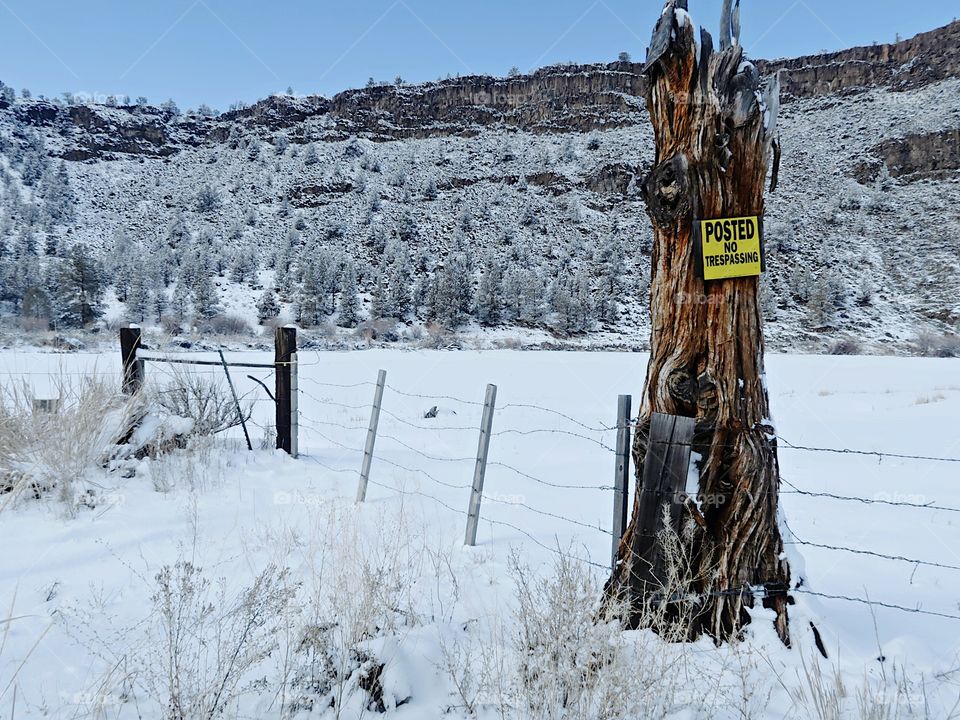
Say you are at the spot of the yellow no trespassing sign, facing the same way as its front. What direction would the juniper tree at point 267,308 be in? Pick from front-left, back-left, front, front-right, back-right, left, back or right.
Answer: back-right

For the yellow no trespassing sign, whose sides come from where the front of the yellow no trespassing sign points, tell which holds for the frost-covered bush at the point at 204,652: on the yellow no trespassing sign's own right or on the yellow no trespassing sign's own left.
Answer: on the yellow no trespassing sign's own right

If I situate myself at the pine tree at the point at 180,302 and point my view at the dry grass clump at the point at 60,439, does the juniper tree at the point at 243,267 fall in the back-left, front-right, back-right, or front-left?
back-left

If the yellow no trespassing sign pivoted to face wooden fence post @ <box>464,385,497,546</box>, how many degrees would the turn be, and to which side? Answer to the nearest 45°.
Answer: approximately 135° to its right

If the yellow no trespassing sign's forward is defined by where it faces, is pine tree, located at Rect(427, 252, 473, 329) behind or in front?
behind

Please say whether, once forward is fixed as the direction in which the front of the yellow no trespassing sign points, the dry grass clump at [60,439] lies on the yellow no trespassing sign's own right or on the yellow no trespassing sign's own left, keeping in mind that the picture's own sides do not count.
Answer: on the yellow no trespassing sign's own right

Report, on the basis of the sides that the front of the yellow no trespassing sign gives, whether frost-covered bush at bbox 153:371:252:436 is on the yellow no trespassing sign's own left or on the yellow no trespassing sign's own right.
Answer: on the yellow no trespassing sign's own right

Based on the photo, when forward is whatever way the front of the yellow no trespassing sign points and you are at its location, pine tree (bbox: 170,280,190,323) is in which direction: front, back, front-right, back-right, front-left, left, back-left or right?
back-right

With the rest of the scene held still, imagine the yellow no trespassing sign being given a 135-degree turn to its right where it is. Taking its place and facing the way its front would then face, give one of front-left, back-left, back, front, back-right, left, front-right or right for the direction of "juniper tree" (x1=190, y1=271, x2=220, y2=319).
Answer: front

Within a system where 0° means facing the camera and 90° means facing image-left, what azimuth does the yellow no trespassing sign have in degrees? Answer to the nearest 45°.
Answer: approximately 0°

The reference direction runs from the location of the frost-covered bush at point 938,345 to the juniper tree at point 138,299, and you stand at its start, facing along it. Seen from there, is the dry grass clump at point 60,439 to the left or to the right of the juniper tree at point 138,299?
left

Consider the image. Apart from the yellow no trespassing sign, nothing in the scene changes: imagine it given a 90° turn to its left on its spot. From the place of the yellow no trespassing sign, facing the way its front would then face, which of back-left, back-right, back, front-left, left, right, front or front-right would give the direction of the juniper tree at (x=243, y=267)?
back-left

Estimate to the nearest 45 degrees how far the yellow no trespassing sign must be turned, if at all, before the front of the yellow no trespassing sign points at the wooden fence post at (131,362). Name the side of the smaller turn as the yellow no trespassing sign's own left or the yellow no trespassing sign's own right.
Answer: approximately 90° to the yellow no trespassing sign's own right
